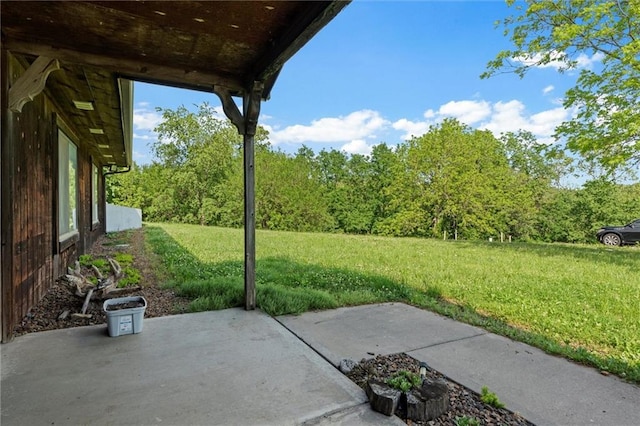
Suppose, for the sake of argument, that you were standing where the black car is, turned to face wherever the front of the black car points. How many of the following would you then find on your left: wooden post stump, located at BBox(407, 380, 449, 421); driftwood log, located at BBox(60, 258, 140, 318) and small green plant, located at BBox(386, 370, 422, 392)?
3

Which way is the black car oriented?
to the viewer's left

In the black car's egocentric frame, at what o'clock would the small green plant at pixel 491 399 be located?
The small green plant is roughly at 9 o'clock from the black car.

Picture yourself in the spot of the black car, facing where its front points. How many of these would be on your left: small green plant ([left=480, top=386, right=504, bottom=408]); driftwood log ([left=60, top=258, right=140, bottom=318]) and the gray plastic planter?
3

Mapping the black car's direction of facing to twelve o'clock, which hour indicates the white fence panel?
The white fence panel is roughly at 11 o'clock from the black car.

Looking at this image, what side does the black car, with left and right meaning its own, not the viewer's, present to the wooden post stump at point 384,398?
left

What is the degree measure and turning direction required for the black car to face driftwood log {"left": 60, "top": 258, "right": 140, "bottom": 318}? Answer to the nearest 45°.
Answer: approximately 90° to its left

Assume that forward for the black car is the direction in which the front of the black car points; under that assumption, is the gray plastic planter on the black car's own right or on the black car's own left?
on the black car's own left

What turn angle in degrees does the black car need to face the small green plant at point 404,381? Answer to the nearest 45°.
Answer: approximately 90° to its left
